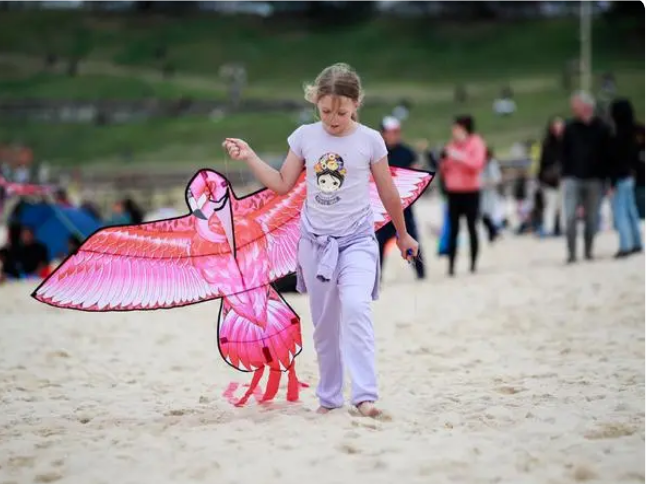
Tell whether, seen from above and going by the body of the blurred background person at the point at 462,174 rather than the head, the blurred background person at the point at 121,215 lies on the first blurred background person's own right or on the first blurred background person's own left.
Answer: on the first blurred background person's own right

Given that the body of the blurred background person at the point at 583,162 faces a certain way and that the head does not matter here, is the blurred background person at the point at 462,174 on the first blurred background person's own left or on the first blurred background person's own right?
on the first blurred background person's own right

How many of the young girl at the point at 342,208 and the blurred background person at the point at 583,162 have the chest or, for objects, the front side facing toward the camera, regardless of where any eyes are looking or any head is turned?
2

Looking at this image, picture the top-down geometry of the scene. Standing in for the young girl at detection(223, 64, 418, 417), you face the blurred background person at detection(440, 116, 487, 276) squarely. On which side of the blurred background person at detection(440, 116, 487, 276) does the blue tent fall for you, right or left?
left

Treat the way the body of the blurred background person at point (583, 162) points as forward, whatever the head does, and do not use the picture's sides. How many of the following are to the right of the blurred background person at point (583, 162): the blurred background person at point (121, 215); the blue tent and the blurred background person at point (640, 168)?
2

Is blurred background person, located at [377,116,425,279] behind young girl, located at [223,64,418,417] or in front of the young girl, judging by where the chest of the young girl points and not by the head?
behind

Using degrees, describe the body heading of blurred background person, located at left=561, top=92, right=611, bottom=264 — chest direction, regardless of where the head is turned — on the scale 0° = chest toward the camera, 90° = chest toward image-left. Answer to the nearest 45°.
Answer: approximately 0°

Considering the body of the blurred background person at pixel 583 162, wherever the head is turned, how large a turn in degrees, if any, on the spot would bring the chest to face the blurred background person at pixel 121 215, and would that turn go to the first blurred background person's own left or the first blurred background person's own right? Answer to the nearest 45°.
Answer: approximately 90° to the first blurred background person's own right

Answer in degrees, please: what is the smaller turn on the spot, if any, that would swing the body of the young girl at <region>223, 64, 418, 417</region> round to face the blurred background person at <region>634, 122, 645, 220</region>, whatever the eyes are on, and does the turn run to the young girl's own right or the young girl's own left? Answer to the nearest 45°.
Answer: approximately 135° to the young girl's own left
